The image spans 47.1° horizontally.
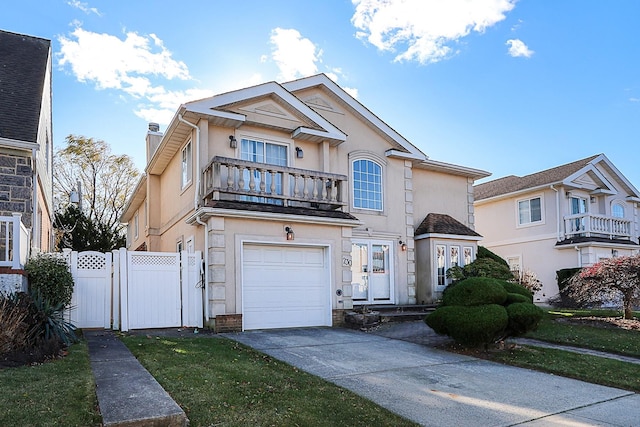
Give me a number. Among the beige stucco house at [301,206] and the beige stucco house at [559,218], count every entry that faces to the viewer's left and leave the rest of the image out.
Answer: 0

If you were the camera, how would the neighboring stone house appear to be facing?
facing the viewer

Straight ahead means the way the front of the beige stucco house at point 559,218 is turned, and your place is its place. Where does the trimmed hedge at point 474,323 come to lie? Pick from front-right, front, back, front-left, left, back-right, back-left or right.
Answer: front-right

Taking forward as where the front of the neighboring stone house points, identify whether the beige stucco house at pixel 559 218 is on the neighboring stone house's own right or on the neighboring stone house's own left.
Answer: on the neighboring stone house's own left

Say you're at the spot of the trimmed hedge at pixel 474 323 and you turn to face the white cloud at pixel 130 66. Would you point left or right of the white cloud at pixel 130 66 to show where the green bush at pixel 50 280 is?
left

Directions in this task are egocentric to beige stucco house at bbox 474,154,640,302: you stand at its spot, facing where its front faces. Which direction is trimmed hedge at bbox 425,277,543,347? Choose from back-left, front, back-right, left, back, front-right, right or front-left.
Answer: front-right

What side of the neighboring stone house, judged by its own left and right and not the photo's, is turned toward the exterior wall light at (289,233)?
left

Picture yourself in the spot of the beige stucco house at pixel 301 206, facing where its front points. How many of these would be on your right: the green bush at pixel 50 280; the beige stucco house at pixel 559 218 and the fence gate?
2

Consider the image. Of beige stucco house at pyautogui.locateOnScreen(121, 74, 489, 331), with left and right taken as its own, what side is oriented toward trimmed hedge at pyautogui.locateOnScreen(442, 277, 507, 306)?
front

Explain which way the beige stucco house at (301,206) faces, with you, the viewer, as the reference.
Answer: facing the viewer and to the right of the viewer

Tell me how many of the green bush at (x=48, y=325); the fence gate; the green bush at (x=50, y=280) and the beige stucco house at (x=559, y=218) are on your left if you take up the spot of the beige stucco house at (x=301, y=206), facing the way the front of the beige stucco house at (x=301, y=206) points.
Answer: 1
